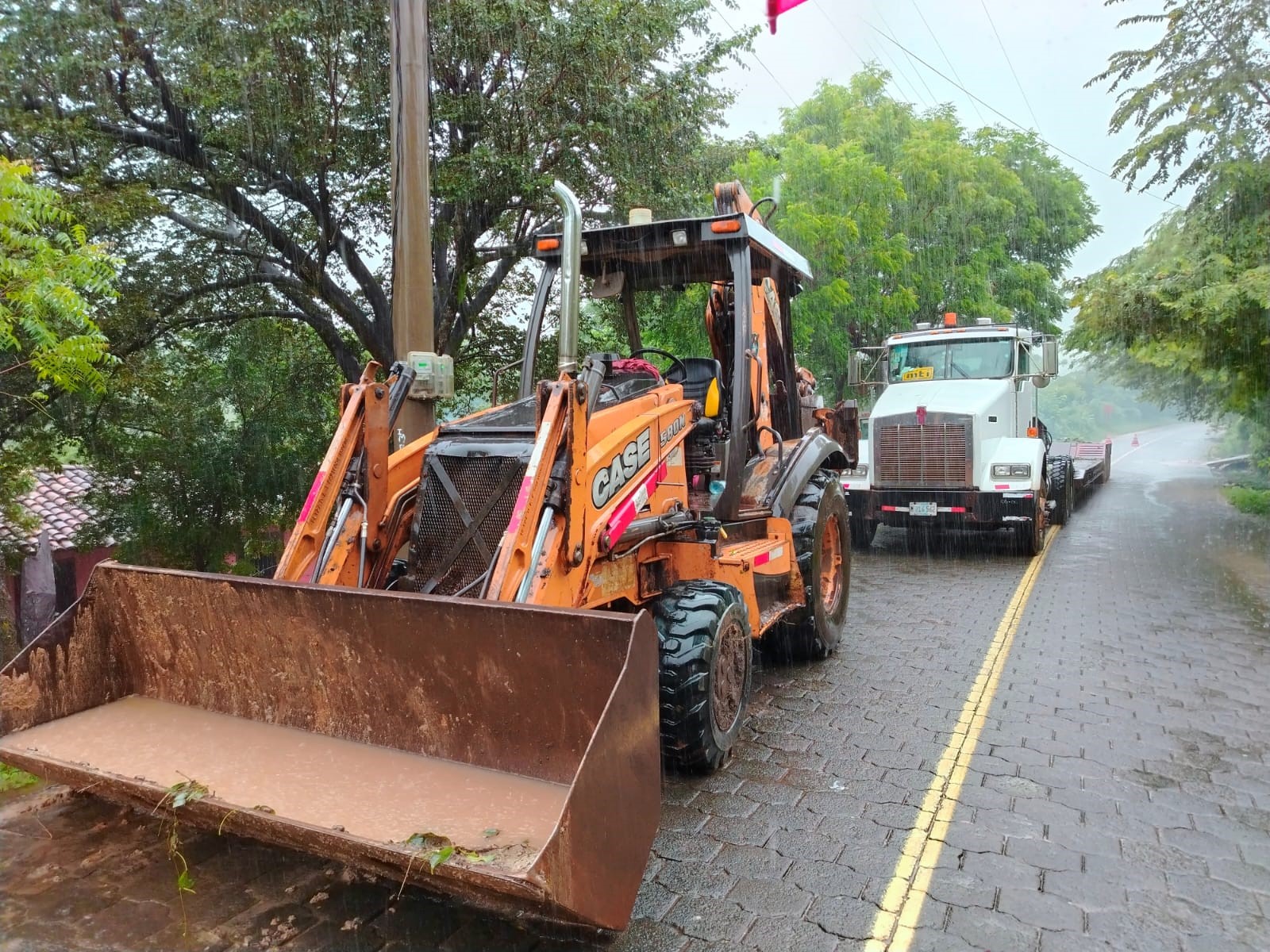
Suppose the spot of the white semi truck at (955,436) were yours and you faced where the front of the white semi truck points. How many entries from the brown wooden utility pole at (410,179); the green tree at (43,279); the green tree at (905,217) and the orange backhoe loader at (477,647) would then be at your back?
1

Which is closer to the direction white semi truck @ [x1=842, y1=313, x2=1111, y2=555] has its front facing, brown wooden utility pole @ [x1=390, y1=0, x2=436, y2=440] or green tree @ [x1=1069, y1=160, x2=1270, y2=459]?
the brown wooden utility pole

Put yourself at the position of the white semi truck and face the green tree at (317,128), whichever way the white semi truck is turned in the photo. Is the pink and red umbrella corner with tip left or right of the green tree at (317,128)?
left

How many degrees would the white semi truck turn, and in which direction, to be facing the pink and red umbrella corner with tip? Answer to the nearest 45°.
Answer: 0° — it already faces it

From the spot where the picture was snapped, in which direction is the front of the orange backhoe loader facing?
facing the viewer and to the left of the viewer

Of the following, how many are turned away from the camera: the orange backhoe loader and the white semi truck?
0

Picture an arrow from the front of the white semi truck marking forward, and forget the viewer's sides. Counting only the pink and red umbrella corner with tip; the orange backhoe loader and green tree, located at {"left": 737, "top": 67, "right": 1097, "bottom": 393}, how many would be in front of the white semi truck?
2

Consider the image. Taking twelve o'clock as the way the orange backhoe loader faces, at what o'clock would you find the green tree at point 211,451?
The green tree is roughly at 4 o'clock from the orange backhoe loader.

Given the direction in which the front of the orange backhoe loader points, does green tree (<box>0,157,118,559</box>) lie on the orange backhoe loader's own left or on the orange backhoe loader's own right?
on the orange backhoe loader's own right

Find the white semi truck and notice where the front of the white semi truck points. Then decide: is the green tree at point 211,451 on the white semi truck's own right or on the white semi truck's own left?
on the white semi truck's own right

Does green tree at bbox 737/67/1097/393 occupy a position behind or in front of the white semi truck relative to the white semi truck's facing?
behind

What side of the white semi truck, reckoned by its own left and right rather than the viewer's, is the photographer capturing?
front
